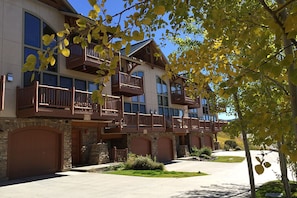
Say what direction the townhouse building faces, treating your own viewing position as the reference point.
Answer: facing the viewer and to the right of the viewer
